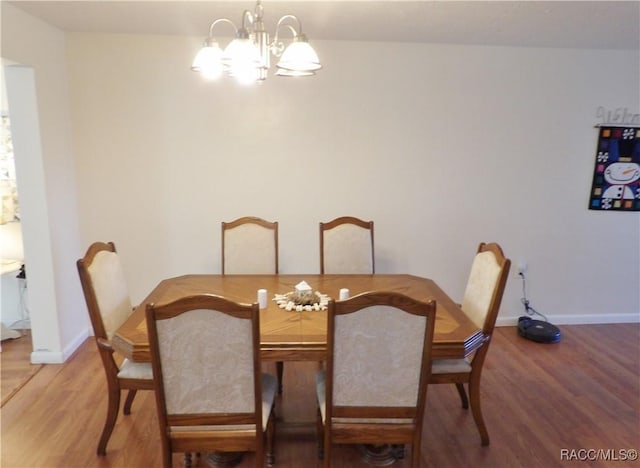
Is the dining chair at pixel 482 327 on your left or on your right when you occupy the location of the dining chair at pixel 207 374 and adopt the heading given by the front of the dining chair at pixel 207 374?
on your right

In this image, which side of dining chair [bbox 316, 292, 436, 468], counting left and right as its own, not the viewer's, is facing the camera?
back

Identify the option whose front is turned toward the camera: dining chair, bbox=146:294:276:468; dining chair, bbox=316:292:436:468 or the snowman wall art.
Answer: the snowman wall art

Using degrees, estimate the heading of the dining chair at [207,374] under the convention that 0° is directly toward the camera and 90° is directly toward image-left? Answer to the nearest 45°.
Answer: approximately 180°

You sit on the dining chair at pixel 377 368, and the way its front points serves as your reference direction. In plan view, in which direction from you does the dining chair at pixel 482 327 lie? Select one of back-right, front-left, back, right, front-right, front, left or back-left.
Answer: front-right

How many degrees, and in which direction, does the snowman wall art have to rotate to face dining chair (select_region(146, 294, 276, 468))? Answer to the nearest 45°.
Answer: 0° — it already faces it

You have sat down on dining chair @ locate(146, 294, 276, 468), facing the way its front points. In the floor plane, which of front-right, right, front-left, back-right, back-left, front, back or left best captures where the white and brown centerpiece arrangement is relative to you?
front-right

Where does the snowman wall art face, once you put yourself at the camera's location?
facing the viewer

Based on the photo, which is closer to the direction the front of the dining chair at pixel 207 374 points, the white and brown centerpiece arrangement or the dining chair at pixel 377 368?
the white and brown centerpiece arrangement

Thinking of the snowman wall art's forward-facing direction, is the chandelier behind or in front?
in front

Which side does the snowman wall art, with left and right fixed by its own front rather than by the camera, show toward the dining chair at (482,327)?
front

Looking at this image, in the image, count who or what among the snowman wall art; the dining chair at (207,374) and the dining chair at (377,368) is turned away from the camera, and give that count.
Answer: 2
